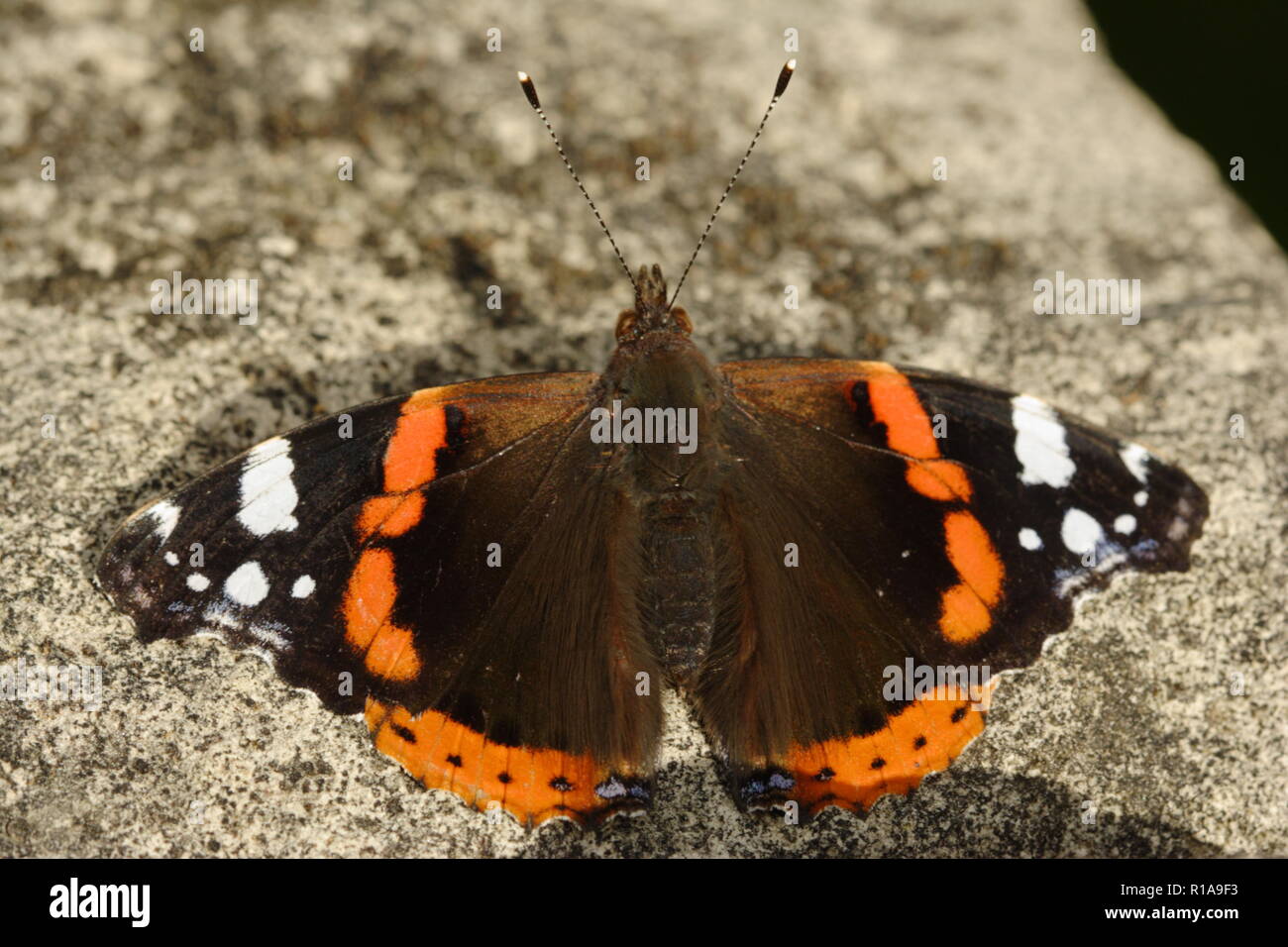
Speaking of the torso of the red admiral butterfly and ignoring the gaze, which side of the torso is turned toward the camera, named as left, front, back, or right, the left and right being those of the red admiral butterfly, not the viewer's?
back
